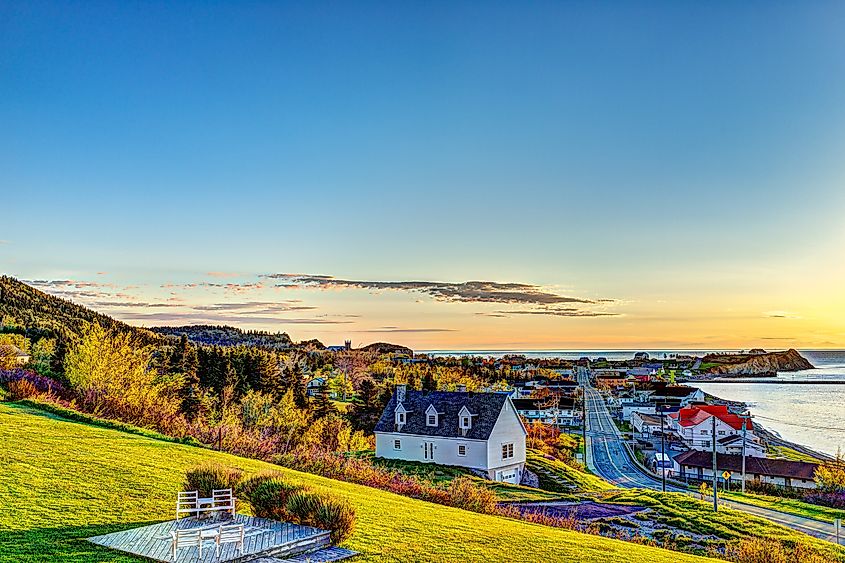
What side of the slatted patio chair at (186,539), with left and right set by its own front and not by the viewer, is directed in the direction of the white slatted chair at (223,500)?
front

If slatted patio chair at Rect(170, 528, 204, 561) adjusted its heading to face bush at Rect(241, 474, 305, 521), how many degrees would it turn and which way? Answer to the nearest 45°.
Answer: approximately 45° to its right

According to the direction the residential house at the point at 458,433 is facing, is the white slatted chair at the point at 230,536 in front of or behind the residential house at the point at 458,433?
in front

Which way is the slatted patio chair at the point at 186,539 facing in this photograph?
away from the camera

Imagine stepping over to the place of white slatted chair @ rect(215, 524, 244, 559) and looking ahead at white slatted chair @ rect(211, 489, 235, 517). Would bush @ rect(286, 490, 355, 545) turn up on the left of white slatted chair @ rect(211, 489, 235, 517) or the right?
right

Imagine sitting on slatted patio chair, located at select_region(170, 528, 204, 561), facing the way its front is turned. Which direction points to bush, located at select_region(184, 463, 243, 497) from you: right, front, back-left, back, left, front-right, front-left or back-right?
front

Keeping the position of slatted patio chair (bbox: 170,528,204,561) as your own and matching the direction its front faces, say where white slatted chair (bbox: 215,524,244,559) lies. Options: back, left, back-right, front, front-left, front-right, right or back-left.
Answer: right

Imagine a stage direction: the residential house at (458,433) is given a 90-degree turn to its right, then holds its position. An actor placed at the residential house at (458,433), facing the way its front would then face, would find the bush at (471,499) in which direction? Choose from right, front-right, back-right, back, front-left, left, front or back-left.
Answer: back-left

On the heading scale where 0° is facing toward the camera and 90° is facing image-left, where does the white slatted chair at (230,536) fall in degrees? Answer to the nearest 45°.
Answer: approximately 135°

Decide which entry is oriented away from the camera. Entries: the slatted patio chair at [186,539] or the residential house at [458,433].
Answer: the slatted patio chair

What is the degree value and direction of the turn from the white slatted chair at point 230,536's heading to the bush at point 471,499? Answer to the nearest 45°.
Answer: approximately 90° to its right

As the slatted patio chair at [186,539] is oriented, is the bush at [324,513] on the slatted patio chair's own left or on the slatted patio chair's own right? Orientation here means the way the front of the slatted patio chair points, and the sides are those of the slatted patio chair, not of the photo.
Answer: on the slatted patio chair's own right

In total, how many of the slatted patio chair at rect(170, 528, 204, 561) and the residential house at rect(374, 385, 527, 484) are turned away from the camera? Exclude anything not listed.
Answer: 1

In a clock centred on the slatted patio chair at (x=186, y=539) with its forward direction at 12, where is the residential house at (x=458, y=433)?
The residential house is roughly at 1 o'clock from the slatted patio chair.

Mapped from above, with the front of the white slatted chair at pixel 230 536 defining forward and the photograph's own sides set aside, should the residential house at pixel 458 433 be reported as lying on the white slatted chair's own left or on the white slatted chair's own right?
on the white slatted chair's own right
